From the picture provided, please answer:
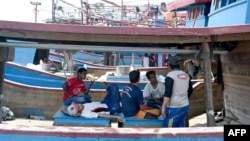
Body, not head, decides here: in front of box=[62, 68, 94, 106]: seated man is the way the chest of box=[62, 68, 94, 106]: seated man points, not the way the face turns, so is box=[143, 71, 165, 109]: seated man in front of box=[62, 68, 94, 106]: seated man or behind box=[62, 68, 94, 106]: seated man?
in front

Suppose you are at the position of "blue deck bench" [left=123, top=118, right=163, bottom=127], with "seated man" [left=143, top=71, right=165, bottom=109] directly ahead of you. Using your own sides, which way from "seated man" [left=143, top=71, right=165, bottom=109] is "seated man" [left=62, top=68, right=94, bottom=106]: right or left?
left

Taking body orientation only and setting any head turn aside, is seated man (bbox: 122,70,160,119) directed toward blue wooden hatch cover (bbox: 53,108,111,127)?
no

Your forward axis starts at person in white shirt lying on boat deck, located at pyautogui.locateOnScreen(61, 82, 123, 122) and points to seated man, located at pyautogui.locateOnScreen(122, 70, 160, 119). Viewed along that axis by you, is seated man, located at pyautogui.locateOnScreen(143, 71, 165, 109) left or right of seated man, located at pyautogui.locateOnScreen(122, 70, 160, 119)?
left

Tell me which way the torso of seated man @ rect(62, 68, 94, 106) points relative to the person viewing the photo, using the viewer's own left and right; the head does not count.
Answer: facing the viewer and to the right of the viewer

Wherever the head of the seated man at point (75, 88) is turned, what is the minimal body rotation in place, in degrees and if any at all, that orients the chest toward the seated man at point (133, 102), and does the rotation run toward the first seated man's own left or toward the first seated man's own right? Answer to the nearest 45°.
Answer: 0° — they already face them

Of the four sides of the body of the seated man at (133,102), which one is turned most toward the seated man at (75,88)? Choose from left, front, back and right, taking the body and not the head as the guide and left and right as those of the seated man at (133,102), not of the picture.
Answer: left

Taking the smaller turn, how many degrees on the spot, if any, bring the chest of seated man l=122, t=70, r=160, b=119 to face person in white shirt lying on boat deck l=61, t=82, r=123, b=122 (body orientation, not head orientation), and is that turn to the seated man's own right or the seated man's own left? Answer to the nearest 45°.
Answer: approximately 135° to the seated man's own left
